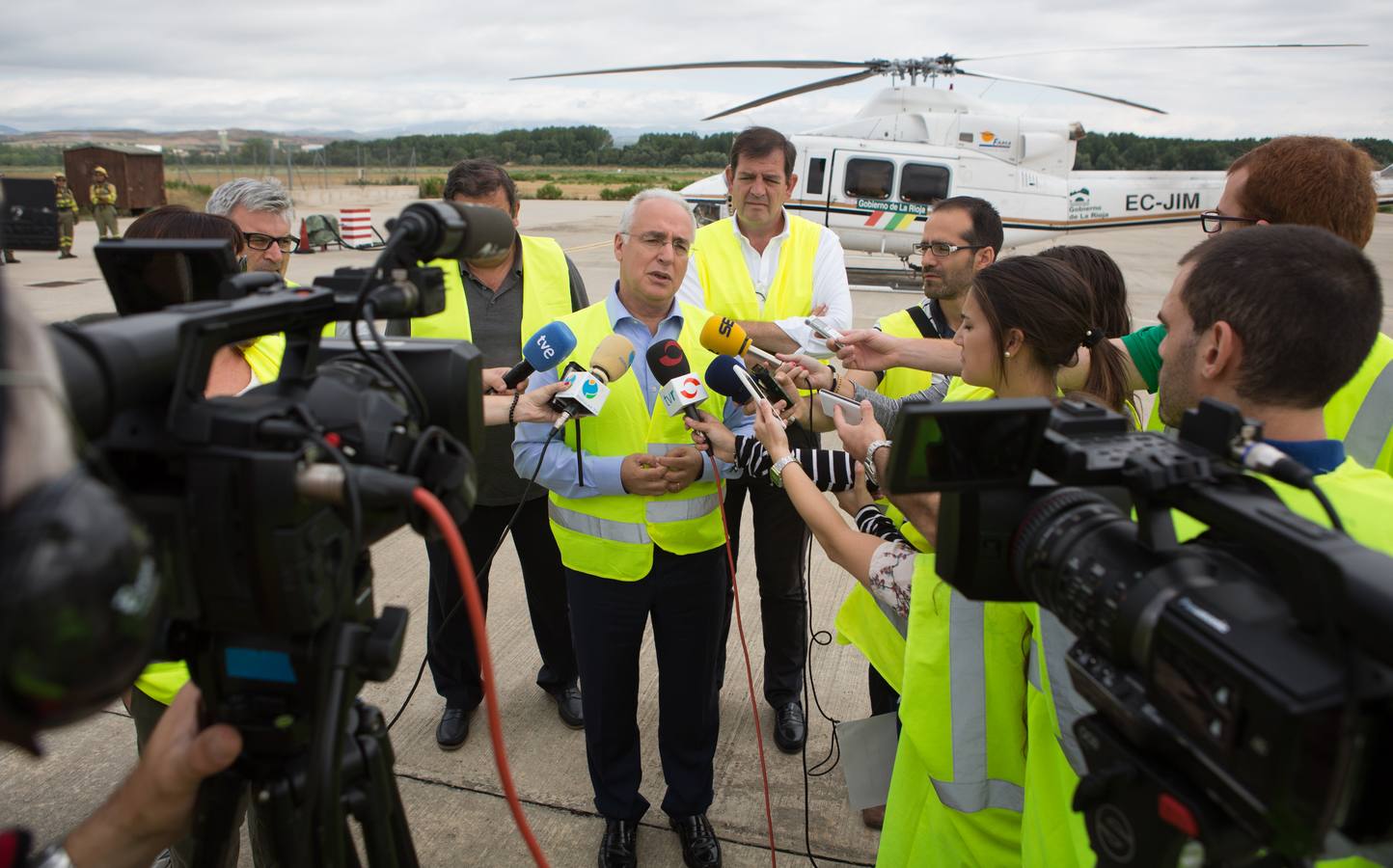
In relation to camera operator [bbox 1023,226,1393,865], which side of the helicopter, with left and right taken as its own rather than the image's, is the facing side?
left

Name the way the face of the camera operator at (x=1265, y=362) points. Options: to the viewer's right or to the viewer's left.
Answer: to the viewer's left

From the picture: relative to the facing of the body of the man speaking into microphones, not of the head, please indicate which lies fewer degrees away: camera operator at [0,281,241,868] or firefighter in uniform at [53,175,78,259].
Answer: the camera operator

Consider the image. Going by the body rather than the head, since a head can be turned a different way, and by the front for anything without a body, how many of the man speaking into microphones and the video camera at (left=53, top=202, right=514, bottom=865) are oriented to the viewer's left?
0

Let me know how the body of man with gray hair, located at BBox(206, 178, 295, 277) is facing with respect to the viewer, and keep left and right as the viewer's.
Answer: facing the viewer and to the right of the viewer

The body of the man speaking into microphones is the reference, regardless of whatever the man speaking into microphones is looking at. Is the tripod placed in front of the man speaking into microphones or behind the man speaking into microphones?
in front

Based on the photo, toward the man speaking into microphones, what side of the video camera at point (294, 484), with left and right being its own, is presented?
front

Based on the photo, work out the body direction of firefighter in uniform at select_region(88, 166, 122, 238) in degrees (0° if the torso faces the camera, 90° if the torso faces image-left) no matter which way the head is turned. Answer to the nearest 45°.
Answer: approximately 0°

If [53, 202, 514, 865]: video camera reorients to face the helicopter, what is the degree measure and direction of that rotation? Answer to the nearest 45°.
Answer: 0° — it already faces it

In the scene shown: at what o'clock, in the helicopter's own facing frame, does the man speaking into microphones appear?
The man speaking into microphones is roughly at 9 o'clock from the helicopter.
